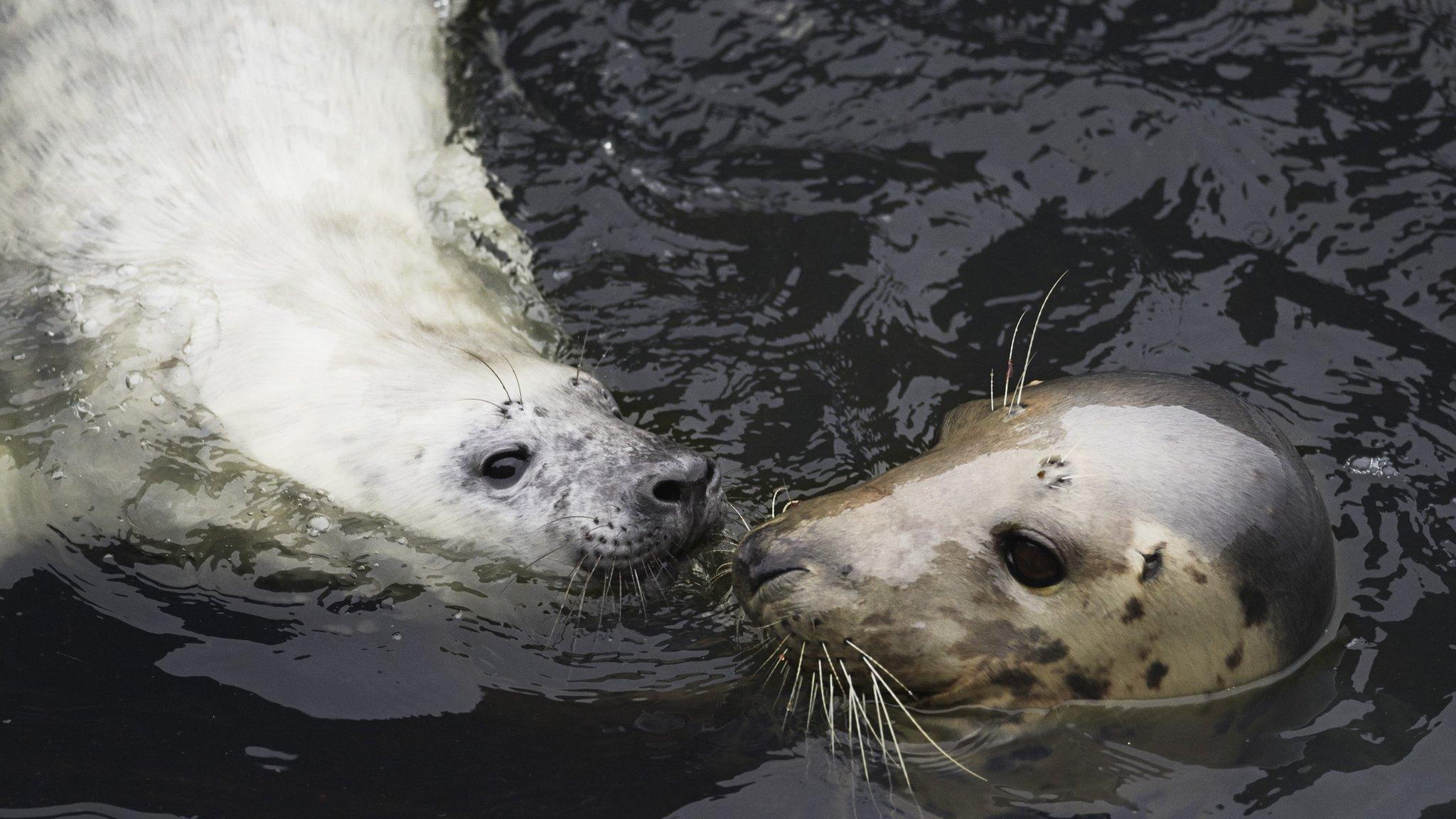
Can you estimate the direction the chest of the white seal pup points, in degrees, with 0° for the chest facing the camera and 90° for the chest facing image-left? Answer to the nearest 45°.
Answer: approximately 315°

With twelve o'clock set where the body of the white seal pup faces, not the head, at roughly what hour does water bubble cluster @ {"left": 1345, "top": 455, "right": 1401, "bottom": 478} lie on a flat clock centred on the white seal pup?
The water bubble cluster is roughly at 11 o'clock from the white seal pup.
